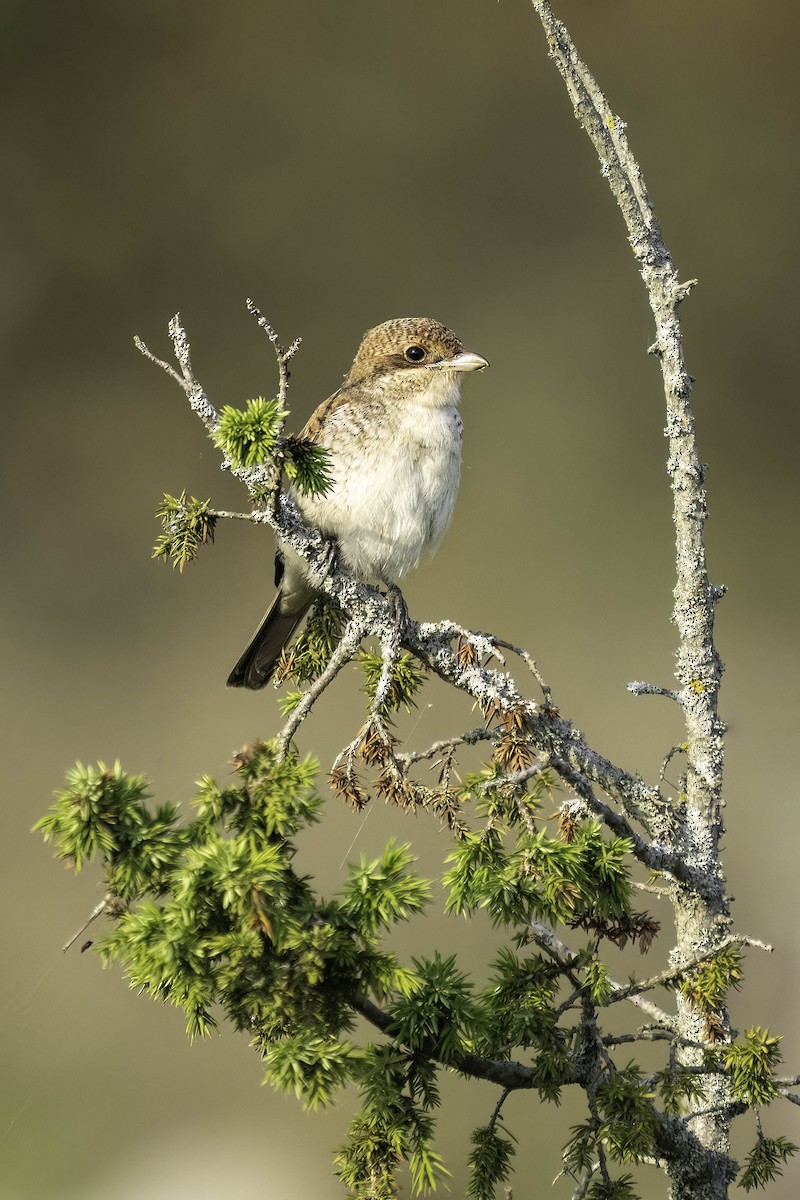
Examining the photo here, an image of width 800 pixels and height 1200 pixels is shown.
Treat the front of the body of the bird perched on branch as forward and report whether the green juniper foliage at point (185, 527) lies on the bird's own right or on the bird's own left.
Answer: on the bird's own right

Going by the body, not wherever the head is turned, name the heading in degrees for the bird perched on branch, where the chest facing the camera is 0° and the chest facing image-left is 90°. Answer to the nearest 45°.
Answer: approximately 315°

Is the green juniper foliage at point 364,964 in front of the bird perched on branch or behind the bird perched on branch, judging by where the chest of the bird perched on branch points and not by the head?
in front

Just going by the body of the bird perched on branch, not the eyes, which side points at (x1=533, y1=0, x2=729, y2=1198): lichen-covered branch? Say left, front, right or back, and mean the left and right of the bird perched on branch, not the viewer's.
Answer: front
